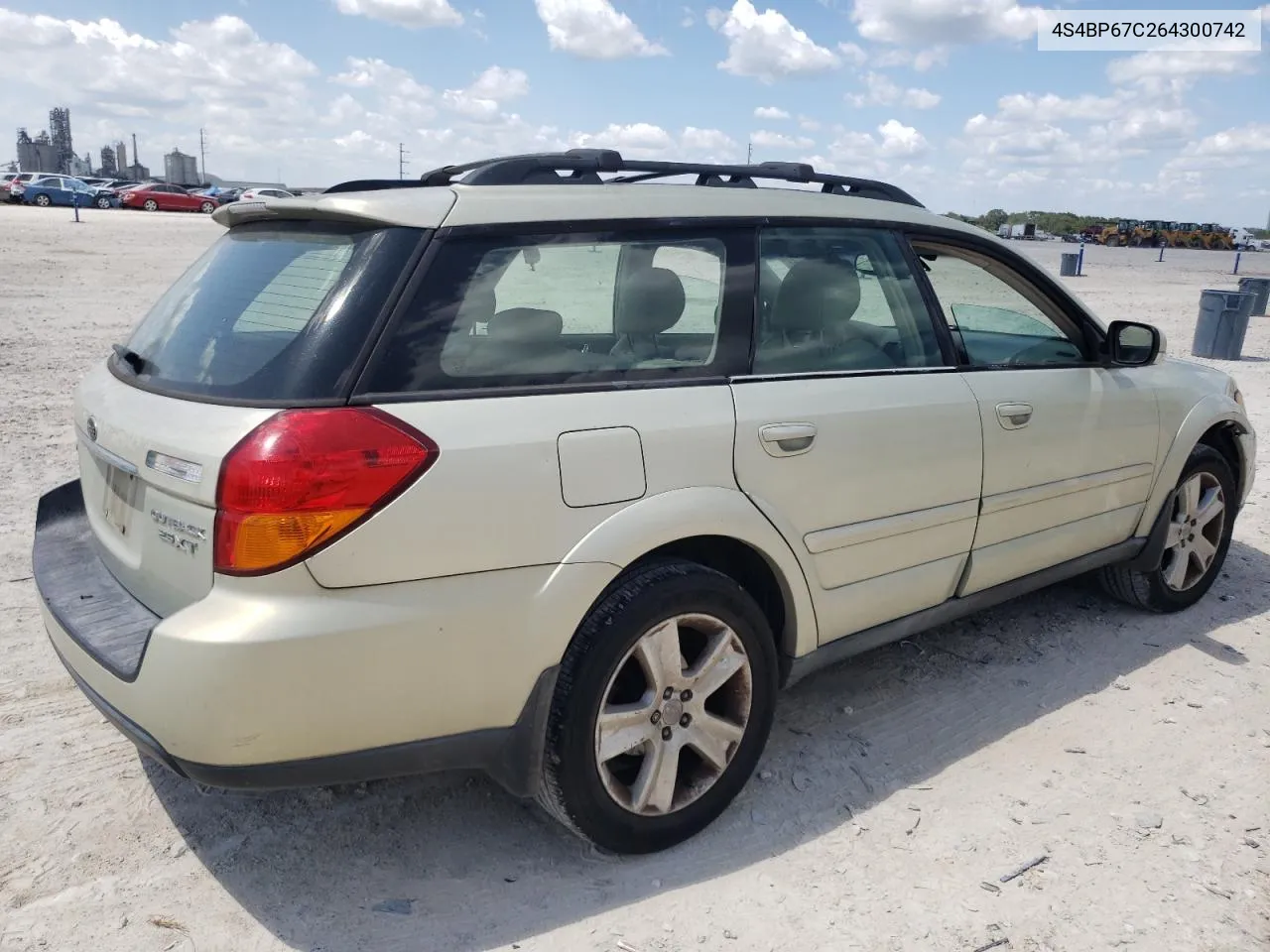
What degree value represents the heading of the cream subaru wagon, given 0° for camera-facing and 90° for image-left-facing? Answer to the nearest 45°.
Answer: approximately 225°

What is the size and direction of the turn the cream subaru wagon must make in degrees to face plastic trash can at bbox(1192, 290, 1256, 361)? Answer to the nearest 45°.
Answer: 0° — it already faces it

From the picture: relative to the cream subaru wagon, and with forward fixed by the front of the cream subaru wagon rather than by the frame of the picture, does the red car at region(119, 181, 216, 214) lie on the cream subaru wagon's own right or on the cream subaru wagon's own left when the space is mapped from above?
on the cream subaru wagon's own left

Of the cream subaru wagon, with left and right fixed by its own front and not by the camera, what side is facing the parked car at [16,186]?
left
